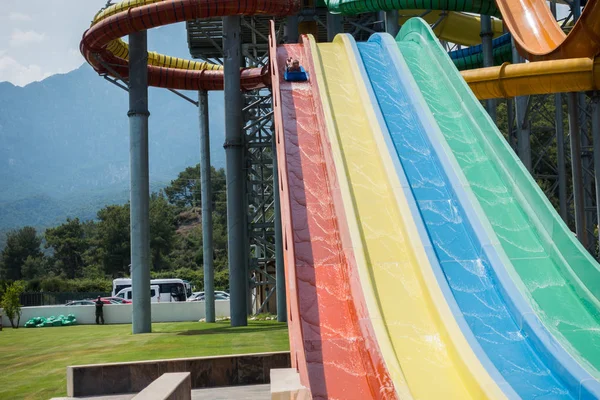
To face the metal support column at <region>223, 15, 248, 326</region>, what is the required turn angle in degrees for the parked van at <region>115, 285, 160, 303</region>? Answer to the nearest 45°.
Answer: approximately 90° to its left

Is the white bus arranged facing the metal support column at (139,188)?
no

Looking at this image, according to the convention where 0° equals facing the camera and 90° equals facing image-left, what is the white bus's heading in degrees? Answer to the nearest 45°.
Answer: approximately 270°

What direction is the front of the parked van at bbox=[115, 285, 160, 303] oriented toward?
to the viewer's left
